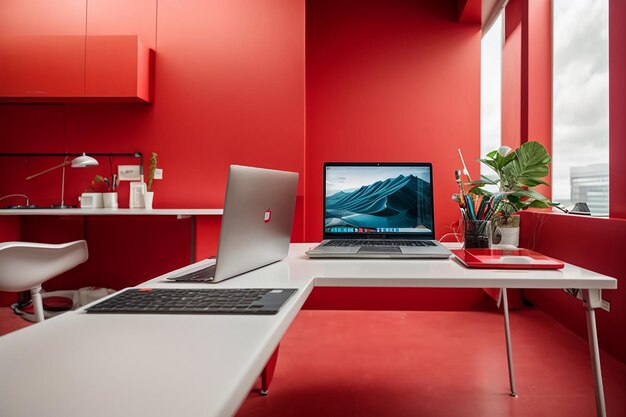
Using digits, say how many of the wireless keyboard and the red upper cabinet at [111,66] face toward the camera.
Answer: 2

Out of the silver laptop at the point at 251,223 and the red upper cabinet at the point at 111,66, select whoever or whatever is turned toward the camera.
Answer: the red upper cabinet

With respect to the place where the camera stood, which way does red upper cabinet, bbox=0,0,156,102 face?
facing the viewer

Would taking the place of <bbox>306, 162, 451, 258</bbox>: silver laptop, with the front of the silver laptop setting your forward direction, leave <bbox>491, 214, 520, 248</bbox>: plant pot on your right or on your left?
on your left

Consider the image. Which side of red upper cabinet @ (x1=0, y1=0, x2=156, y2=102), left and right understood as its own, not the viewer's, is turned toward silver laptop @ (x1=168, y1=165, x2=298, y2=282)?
front

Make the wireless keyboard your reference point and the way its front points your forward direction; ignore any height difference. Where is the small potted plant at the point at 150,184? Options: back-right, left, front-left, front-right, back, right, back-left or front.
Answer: back

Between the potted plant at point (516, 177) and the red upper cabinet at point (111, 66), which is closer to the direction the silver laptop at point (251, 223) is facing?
the red upper cabinet

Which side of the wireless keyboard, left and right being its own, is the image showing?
front
